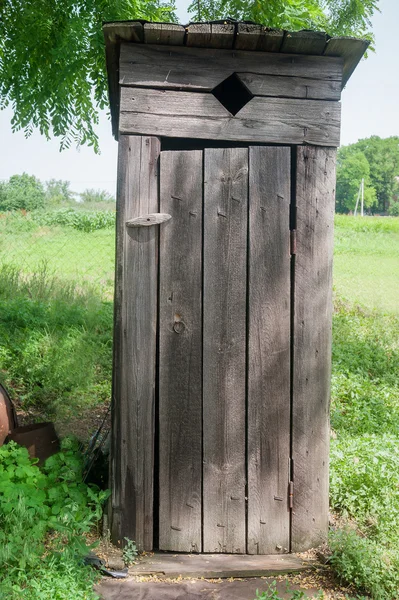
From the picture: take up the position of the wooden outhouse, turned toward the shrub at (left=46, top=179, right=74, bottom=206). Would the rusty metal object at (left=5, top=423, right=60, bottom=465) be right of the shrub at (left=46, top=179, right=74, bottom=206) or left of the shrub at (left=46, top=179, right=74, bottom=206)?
left

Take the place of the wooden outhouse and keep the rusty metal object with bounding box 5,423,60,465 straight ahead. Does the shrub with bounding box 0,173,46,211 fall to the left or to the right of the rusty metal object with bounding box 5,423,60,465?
right

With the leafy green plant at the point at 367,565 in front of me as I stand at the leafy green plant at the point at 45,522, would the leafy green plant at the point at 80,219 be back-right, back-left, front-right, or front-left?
back-left

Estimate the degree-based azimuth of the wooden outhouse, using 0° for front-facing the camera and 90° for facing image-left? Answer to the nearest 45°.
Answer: approximately 0°

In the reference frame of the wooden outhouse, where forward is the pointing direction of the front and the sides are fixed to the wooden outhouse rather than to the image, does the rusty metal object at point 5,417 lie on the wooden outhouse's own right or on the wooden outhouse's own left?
on the wooden outhouse's own right

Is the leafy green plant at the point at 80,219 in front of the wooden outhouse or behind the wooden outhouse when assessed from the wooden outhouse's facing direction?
behind

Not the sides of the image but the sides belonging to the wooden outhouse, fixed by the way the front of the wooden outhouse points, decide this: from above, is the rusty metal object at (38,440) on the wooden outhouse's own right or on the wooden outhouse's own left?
on the wooden outhouse's own right

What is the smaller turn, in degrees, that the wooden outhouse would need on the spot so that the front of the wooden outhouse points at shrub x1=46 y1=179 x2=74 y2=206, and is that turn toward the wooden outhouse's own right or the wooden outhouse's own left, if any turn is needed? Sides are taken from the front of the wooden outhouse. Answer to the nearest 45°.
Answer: approximately 180°
